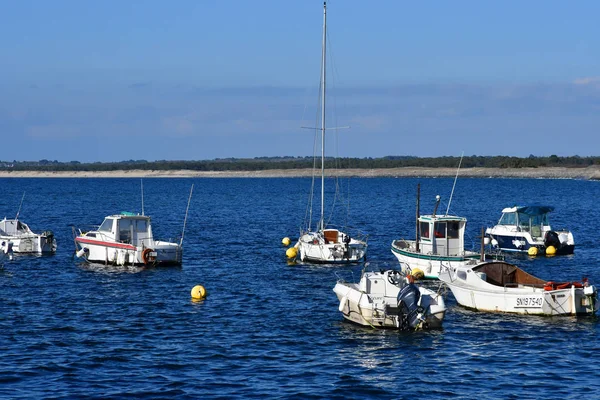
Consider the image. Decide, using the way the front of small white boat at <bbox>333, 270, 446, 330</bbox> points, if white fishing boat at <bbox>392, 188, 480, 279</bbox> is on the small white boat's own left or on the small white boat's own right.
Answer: on the small white boat's own right

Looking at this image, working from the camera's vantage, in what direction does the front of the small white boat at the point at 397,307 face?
facing away from the viewer and to the left of the viewer

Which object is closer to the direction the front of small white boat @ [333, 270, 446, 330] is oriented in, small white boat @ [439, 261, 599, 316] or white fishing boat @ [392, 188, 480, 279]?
the white fishing boat
